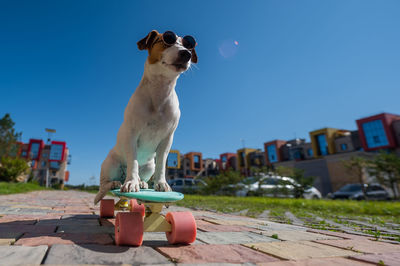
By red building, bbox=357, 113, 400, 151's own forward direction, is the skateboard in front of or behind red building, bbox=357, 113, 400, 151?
in front

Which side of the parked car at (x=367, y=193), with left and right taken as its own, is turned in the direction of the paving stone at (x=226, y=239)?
left

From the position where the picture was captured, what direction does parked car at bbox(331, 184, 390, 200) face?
facing to the left of the viewer

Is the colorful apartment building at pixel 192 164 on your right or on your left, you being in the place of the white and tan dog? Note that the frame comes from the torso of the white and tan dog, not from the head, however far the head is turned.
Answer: on your left

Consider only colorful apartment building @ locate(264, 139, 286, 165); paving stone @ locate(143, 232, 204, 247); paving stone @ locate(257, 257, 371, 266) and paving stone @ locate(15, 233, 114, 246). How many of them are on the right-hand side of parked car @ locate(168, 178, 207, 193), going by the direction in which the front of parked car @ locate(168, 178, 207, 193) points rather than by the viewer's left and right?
3

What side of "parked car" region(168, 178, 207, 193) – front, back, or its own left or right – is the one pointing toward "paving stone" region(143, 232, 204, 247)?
right

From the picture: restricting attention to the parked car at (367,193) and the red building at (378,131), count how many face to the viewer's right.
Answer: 0
